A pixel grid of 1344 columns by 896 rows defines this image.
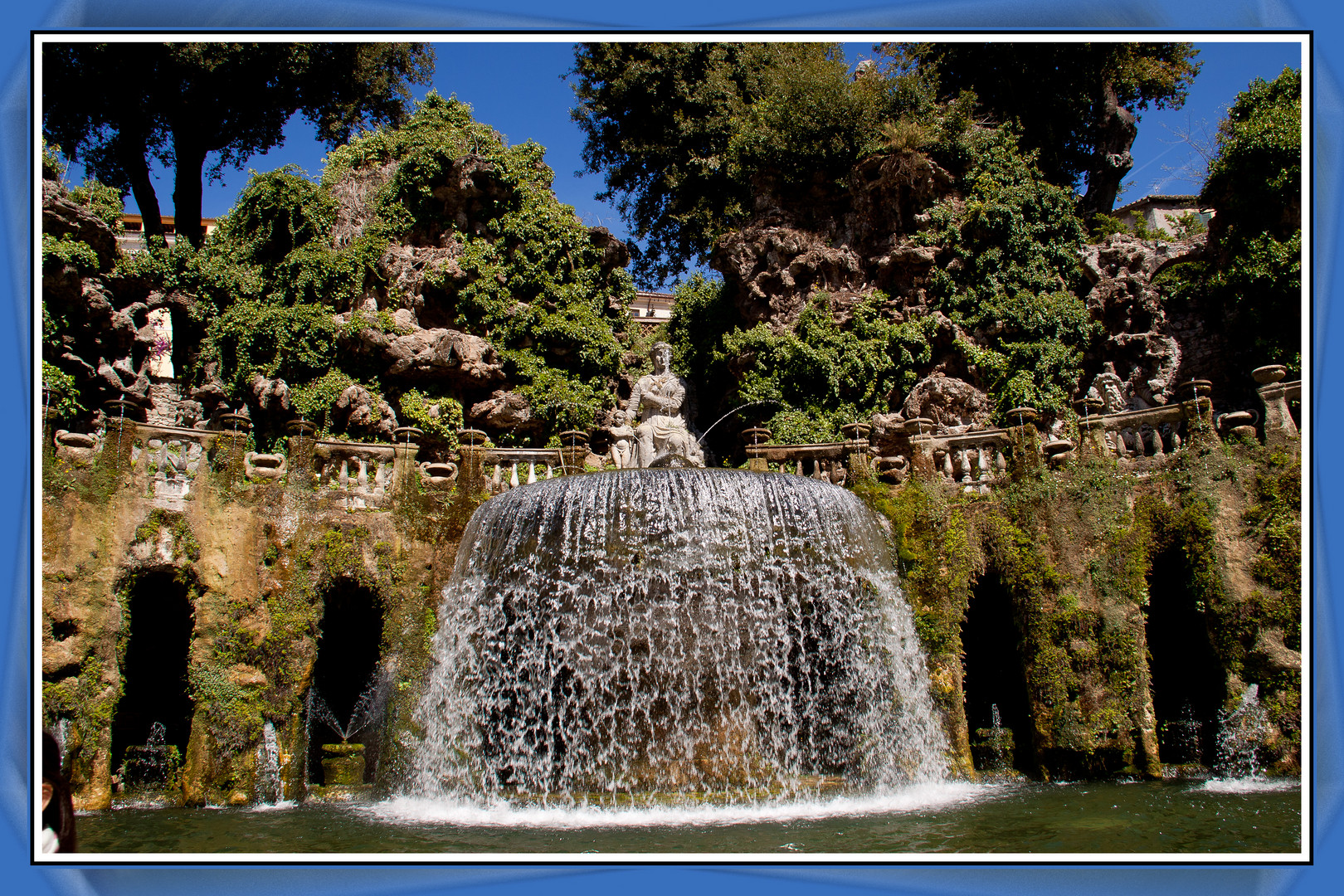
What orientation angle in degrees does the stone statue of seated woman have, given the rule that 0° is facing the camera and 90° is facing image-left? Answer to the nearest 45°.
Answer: approximately 0°

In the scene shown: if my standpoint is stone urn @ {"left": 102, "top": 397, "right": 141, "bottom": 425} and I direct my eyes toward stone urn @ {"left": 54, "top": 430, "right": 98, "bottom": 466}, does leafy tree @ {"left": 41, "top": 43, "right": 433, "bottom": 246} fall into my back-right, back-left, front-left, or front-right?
back-right

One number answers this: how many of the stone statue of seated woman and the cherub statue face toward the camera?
2

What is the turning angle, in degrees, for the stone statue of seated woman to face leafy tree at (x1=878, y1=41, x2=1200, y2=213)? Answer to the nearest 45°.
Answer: approximately 135° to its left

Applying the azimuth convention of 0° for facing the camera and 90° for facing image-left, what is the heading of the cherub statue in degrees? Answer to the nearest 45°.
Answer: approximately 0°

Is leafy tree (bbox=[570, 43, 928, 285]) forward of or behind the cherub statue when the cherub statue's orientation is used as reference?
behind

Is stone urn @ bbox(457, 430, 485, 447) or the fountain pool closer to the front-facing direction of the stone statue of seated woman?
the fountain pool

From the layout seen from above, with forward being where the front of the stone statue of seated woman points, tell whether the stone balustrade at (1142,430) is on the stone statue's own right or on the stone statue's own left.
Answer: on the stone statue's own left
